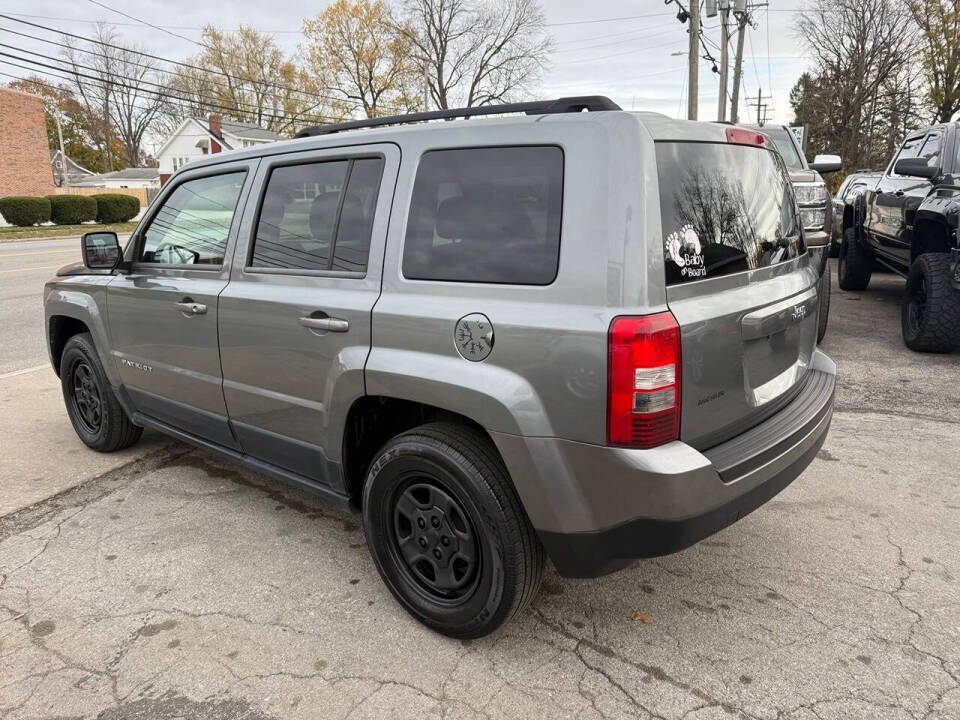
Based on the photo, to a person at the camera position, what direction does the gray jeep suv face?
facing away from the viewer and to the left of the viewer

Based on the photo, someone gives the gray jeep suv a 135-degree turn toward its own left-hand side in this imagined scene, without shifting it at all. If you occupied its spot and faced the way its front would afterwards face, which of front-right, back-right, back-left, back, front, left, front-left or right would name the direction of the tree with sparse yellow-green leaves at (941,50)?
back-left

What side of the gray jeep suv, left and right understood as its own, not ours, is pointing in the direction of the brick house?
front

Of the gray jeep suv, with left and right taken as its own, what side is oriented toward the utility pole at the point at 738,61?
right

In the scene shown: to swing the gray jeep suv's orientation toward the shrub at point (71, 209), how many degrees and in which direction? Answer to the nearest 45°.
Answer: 0° — it already faces it

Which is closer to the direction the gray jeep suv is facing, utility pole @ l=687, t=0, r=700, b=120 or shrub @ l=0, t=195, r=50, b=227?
the shrub

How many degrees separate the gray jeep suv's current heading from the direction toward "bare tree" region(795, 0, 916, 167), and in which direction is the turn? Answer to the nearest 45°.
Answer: approximately 90° to its right

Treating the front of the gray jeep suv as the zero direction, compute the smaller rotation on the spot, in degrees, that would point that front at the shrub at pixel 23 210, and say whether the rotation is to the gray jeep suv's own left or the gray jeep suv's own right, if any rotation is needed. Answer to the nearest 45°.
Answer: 0° — it already faces it

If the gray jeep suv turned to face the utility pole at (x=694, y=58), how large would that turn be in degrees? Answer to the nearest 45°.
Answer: approximately 45° to its right

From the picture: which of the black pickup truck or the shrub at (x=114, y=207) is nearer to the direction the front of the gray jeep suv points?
the shrub

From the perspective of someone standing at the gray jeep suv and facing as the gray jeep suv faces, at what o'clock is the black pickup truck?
The black pickup truck is roughly at 3 o'clock from the gray jeep suv.
